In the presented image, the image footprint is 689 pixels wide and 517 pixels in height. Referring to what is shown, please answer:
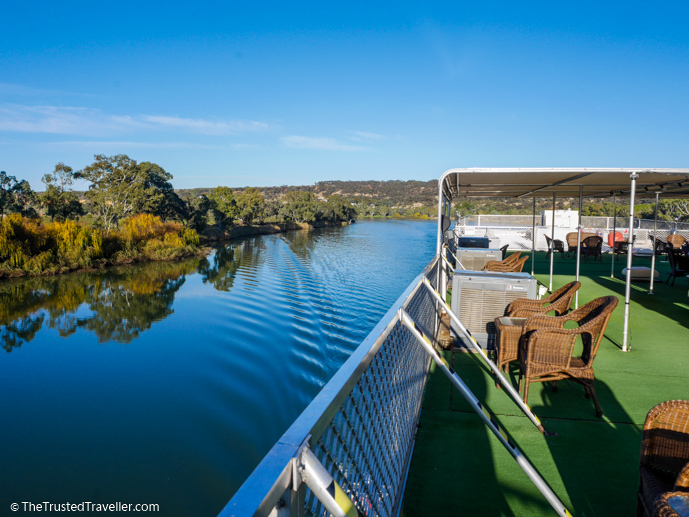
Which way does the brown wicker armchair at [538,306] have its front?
to the viewer's left

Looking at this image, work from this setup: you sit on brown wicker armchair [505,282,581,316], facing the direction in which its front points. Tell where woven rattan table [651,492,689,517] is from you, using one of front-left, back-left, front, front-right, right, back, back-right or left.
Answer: left

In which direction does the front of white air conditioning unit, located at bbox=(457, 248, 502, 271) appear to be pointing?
toward the camera

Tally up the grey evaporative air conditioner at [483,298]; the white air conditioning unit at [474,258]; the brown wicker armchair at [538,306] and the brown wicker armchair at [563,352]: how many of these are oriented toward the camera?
2

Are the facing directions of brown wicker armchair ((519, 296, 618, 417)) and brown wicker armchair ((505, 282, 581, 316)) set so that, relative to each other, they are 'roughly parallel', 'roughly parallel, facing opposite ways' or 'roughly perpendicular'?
roughly parallel

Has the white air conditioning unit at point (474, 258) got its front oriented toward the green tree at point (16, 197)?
no

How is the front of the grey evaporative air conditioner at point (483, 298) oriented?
toward the camera

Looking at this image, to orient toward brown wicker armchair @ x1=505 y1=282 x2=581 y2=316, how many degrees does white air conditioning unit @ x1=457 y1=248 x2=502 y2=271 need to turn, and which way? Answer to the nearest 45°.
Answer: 0° — it already faces it

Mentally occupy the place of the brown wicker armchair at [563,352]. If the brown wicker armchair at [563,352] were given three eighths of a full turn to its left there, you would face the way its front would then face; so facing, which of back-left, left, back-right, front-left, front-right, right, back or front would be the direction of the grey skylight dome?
back-left

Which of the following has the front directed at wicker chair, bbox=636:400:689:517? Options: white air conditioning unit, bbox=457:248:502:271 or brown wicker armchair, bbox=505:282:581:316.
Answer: the white air conditioning unit

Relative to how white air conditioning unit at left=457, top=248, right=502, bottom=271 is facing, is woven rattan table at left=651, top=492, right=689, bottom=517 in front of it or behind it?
in front

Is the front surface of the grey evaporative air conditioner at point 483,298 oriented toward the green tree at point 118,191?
no

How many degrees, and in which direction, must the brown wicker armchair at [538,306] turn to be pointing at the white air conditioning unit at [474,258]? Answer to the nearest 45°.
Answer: approximately 90° to its right

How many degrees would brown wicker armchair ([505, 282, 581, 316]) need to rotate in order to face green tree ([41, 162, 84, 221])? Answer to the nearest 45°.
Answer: approximately 45° to its right

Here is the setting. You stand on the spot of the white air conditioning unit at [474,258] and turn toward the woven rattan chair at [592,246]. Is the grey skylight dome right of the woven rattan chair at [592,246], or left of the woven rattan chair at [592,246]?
right

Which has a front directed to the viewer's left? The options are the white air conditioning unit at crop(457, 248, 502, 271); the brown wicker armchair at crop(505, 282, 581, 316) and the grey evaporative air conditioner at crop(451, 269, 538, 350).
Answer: the brown wicker armchair

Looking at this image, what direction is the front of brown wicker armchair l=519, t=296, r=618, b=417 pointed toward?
to the viewer's left

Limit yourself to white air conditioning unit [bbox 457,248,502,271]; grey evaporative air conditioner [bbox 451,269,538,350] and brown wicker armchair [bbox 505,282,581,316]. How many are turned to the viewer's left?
1

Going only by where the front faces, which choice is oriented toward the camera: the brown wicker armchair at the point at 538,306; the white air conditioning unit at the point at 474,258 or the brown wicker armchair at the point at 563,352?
the white air conditioning unit

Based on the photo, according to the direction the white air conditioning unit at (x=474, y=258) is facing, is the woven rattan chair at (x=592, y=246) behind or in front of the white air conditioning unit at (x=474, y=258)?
behind
